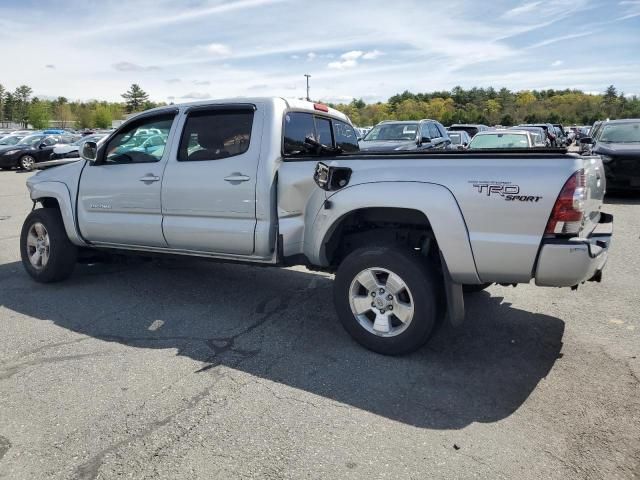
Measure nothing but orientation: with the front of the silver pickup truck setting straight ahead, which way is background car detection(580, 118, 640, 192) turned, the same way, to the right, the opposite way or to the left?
to the left

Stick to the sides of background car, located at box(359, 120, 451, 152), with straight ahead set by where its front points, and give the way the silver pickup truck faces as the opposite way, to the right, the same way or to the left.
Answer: to the right

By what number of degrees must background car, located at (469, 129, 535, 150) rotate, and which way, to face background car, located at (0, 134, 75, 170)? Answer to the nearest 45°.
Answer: approximately 90° to its right

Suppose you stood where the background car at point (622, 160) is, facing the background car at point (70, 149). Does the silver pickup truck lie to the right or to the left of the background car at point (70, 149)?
left

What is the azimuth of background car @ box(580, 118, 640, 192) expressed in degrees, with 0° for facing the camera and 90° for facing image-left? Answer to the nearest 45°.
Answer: approximately 0°

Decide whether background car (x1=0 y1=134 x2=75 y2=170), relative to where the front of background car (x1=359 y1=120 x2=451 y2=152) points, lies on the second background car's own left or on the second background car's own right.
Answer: on the second background car's own right

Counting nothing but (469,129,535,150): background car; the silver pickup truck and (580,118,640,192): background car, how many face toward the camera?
2

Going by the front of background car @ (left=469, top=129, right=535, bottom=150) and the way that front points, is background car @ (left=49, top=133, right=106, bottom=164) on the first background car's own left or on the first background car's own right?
on the first background car's own right
